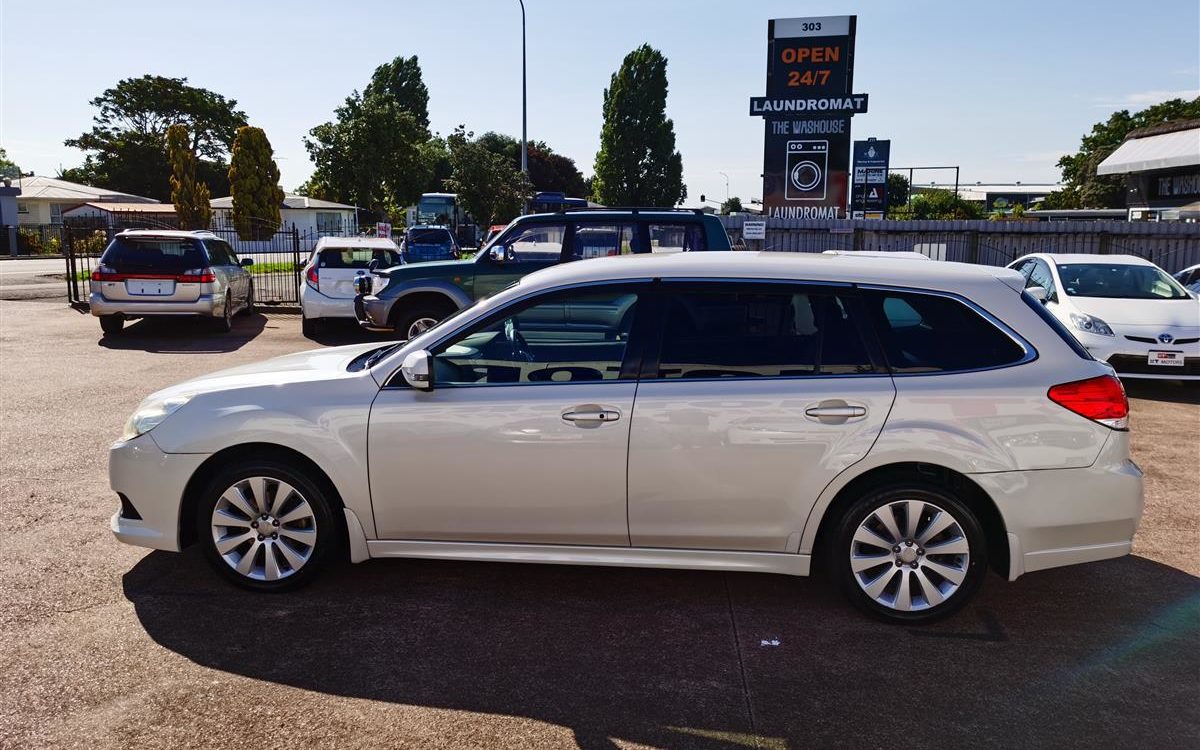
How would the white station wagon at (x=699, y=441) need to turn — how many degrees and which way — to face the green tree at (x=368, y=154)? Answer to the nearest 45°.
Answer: approximately 90° to its right

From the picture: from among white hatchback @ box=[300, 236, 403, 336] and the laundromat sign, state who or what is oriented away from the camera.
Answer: the white hatchback

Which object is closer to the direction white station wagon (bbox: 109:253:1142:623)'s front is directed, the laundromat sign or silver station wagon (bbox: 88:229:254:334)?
the silver station wagon

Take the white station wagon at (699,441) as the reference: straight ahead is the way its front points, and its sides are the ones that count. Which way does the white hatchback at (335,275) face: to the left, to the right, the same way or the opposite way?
to the right

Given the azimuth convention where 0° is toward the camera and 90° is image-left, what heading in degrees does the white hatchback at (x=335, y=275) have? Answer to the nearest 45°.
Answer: approximately 180°

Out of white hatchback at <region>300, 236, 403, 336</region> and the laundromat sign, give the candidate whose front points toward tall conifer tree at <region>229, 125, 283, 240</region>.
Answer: the white hatchback

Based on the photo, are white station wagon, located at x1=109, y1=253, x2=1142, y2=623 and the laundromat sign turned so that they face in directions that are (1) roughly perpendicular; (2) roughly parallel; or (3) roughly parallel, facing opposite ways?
roughly perpendicular

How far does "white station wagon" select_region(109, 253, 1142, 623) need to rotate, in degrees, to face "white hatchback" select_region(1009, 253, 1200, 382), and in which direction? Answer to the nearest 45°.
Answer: approximately 135° to its right

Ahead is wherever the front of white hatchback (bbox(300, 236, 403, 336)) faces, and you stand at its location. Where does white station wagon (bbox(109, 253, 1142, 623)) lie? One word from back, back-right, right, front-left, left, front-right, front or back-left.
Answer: back

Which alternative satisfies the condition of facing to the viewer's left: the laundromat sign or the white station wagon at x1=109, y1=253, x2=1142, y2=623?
the white station wagon

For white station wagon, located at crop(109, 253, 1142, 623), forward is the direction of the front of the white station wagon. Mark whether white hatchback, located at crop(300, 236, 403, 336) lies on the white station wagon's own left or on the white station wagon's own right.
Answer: on the white station wagon's own right

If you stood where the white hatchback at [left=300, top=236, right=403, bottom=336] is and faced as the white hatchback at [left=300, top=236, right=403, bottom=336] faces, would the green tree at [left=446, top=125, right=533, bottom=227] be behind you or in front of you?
in front

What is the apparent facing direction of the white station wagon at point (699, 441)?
to the viewer's left

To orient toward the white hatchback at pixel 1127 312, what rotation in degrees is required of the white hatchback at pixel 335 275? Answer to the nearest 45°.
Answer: approximately 135° to its right
